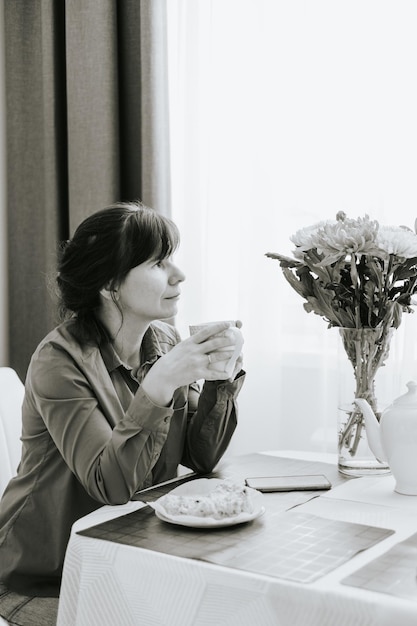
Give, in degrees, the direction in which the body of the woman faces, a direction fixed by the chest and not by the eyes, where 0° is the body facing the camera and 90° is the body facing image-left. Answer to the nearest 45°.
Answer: approximately 270°

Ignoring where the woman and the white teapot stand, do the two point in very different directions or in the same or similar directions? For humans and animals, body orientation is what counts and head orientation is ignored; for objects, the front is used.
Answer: very different directions

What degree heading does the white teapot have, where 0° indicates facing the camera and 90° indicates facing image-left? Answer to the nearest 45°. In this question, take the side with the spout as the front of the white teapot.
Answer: approximately 90°

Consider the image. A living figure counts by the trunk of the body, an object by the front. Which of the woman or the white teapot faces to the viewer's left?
the white teapot

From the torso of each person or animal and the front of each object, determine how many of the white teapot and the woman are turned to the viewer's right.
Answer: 1

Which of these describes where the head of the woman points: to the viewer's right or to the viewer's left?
to the viewer's right
